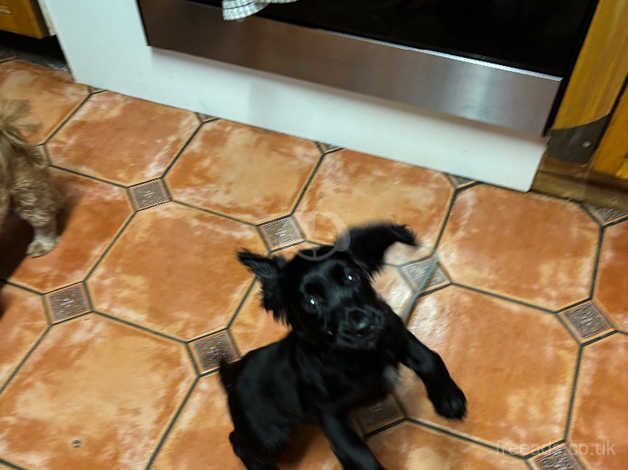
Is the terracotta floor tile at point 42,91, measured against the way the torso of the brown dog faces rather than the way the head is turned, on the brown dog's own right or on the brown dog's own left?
on the brown dog's own right

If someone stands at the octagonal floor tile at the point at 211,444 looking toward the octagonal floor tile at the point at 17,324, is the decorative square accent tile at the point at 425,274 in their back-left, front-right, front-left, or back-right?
back-right

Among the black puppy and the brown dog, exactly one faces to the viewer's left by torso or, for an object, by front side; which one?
the brown dog

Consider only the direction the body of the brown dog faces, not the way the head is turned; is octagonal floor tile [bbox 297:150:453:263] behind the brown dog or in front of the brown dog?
behind

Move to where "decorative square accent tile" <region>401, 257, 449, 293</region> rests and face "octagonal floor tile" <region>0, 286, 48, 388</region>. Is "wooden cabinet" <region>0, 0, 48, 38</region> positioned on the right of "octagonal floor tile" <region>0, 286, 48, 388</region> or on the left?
right

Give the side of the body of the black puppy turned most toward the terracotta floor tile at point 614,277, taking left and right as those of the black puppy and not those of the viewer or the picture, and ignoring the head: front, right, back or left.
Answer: left

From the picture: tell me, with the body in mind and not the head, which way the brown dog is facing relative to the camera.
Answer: to the viewer's left

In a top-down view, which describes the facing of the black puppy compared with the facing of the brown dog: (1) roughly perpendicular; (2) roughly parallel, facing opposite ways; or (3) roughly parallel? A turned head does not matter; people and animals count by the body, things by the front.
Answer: roughly perpendicular

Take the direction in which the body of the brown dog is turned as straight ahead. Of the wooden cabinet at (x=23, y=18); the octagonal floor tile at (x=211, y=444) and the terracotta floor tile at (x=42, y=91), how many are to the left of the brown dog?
1

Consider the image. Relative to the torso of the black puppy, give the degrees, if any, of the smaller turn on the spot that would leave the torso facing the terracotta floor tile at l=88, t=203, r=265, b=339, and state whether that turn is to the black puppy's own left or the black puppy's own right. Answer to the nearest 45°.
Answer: approximately 180°

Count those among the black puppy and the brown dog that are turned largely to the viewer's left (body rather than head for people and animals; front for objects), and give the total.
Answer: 1
